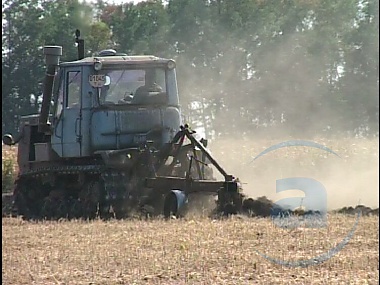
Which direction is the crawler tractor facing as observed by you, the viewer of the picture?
facing away from the viewer and to the left of the viewer
